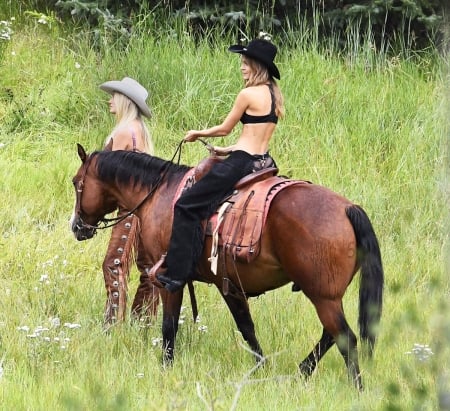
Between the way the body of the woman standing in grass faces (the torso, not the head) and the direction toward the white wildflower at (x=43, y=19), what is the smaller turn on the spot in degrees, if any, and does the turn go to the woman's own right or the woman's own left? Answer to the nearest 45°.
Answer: approximately 90° to the woman's own right

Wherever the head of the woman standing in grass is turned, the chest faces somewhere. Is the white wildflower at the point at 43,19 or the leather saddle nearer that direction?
the white wildflower

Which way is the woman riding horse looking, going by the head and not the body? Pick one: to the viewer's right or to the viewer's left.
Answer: to the viewer's left

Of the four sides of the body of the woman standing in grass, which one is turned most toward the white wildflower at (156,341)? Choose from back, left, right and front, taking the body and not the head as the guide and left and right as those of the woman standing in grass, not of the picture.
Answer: left

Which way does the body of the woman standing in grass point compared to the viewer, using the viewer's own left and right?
facing to the left of the viewer

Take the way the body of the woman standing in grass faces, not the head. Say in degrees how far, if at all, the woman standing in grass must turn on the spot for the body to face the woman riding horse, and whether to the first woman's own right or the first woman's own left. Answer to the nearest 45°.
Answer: approximately 135° to the first woman's own left

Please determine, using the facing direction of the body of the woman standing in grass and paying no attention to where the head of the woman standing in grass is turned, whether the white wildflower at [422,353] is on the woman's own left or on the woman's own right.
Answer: on the woman's own left

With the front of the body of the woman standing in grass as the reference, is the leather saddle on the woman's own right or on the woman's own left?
on the woman's own left

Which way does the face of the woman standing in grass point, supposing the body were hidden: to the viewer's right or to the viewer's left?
to the viewer's left
